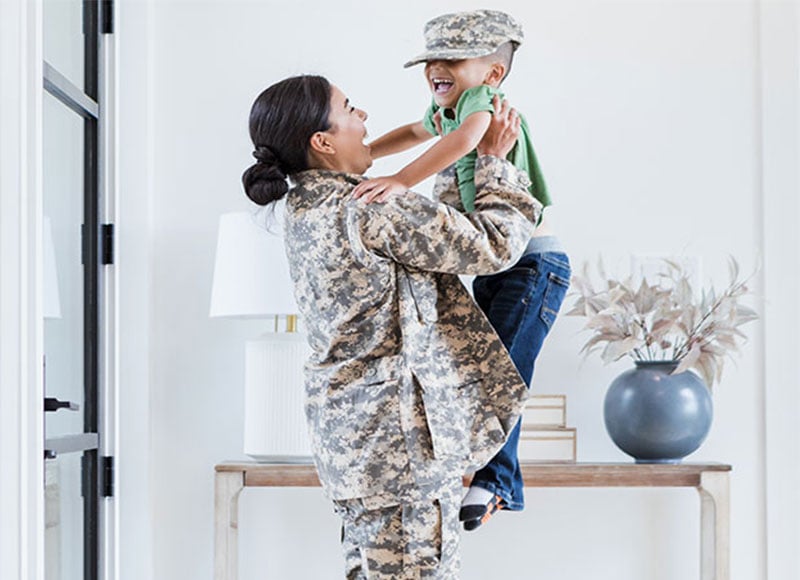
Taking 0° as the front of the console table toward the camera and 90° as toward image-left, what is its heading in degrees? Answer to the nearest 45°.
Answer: approximately 0°

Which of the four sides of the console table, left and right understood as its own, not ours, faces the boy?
front

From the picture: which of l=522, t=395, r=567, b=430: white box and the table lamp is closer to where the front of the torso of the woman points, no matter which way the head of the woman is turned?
the white box

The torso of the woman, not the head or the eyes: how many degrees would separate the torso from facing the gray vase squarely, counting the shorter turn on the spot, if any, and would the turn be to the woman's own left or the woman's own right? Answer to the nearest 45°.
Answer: approximately 45° to the woman's own left

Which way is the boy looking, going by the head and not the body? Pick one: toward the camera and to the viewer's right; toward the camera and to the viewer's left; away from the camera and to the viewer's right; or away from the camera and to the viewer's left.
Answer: toward the camera and to the viewer's left

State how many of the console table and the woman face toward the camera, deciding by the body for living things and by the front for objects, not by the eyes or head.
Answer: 1

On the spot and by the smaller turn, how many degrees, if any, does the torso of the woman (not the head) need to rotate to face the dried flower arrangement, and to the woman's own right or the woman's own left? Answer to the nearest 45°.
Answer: approximately 45° to the woman's own left

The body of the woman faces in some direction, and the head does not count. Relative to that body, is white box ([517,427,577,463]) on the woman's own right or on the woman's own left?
on the woman's own left

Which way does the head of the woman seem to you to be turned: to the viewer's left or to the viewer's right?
to the viewer's right

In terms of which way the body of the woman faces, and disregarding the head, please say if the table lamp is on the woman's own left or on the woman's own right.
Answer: on the woman's own left

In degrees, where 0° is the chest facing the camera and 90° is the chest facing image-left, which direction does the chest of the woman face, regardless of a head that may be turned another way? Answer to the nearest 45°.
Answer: approximately 270°

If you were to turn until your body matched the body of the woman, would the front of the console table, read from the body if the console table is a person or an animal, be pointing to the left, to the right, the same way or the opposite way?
to the right

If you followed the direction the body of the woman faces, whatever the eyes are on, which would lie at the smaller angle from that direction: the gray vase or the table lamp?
the gray vase
